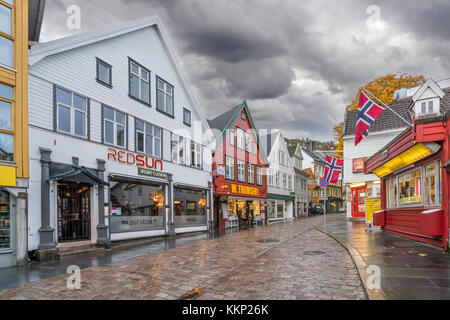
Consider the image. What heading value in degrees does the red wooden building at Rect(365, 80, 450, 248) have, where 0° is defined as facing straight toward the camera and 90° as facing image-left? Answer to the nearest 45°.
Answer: approximately 45°

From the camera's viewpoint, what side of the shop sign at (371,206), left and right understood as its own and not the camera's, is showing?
front

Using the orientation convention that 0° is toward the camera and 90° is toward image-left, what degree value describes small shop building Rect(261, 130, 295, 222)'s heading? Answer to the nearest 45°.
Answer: approximately 315°

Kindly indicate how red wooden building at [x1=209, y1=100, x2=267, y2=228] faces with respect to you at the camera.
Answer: facing the viewer and to the right of the viewer

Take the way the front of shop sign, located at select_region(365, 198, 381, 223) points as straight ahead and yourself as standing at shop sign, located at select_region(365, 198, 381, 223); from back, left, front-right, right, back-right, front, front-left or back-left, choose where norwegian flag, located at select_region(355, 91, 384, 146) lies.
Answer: front

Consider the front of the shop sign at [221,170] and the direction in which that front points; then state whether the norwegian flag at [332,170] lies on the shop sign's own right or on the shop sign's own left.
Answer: on the shop sign's own left

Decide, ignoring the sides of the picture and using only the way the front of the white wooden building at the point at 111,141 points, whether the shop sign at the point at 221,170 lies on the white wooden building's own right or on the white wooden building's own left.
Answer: on the white wooden building's own left
